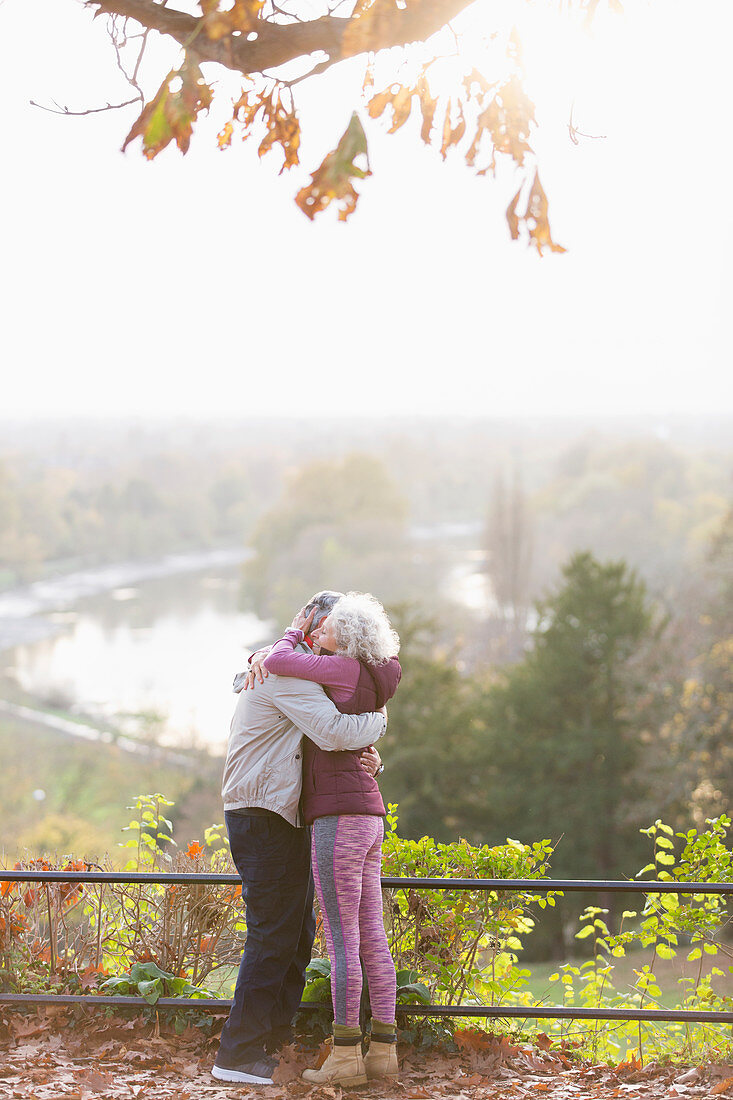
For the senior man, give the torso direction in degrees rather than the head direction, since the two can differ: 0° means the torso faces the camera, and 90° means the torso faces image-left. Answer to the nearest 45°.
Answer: approximately 270°

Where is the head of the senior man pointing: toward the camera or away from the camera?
away from the camera

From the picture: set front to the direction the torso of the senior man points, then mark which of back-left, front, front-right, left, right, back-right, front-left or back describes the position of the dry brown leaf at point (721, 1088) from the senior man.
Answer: front

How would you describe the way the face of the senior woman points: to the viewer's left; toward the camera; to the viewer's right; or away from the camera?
to the viewer's left

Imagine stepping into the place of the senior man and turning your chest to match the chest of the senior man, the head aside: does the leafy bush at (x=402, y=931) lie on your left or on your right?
on your left
